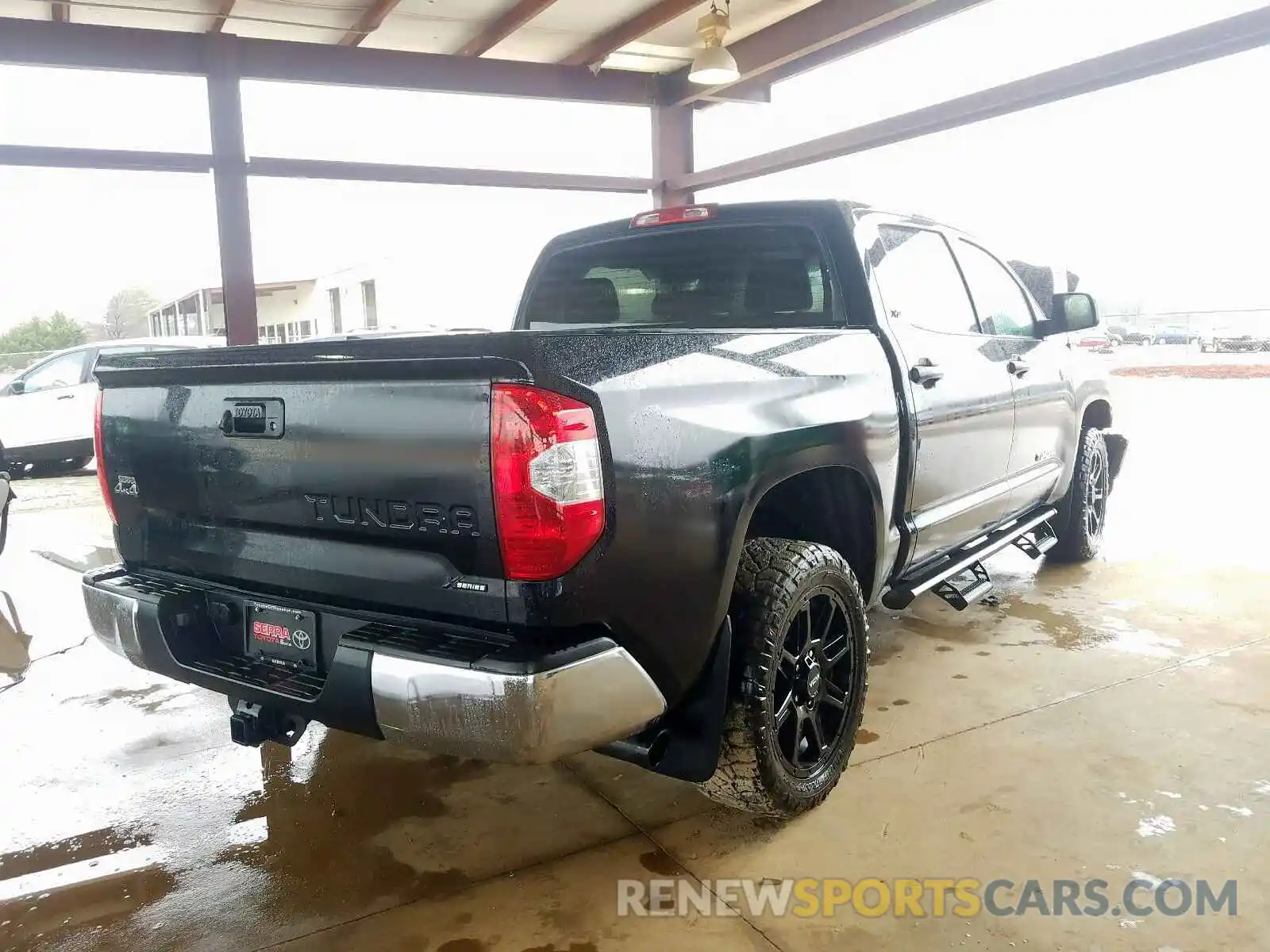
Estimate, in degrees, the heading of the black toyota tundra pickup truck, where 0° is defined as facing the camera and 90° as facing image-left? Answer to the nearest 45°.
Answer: approximately 225°

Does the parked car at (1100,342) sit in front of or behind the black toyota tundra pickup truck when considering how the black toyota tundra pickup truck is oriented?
in front

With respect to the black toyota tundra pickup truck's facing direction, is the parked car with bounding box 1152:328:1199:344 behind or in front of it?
in front

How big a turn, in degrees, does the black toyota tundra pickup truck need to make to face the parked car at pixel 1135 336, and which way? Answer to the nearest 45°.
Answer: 0° — it already faces it

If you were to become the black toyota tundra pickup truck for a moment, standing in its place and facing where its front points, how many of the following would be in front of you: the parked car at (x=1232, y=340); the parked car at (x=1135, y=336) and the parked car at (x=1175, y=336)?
3

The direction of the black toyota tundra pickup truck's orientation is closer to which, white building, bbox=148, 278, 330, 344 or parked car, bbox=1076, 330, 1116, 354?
the parked car

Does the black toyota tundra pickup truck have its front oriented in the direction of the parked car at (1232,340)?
yes

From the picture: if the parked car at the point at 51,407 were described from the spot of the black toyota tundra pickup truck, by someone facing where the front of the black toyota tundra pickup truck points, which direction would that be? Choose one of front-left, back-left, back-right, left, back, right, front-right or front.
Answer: left

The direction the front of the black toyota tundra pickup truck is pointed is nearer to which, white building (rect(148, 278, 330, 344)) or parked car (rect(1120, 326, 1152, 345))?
the parked car
